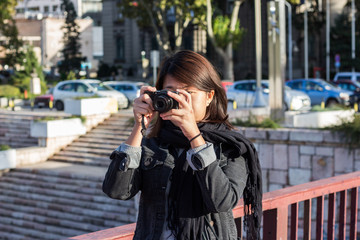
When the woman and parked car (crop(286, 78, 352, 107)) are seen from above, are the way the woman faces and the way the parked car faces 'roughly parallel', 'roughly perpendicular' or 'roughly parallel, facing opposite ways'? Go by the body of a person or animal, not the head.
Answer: roughly perpendicular

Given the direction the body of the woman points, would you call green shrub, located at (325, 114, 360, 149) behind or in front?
behind

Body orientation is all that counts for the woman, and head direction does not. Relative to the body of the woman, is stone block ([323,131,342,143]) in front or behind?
behind

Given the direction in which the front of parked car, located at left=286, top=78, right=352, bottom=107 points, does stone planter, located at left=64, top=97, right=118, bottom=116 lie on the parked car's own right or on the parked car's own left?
on the parked car's own right

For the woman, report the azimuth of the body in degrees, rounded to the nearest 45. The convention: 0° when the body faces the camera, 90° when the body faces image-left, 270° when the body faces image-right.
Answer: approximately 45°

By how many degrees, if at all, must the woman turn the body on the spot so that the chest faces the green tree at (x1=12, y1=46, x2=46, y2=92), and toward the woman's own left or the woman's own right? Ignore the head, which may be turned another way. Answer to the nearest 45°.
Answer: approximately 135° to the woman's own right

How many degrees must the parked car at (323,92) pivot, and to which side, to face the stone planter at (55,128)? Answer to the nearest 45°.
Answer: approximately 90° to its right
